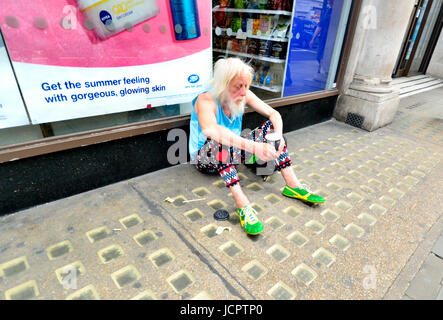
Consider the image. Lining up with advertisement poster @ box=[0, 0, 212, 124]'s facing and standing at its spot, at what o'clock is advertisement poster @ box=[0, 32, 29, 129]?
advertisement poster @ box=[0, 32, 29, 129] is roughly at 4 o'clock from advertisement poster @ box=[0, 0, 212, 124].

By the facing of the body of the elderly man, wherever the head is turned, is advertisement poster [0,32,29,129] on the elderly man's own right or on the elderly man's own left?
on the elderly man's own right

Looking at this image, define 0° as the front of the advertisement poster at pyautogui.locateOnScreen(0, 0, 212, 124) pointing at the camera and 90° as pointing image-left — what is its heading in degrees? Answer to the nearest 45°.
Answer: approximately 315°

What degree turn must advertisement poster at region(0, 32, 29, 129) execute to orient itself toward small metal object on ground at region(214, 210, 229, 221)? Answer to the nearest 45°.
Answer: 0° — it already faces it

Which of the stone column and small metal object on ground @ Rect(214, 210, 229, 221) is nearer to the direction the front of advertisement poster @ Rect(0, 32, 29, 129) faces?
the small metal object on ground

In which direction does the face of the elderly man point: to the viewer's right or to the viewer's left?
to the viewer's right
